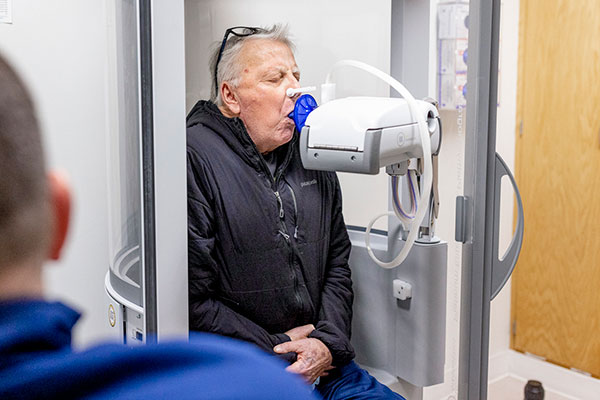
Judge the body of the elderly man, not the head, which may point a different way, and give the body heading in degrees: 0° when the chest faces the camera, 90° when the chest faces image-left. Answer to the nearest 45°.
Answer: approximately 315°

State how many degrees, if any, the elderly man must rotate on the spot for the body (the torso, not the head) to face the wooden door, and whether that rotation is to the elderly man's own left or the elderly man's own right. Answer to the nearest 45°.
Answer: approximately 90° to the elderly man's own left

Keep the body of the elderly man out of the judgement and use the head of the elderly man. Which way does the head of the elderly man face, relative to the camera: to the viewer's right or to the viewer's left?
to the viewer's right
